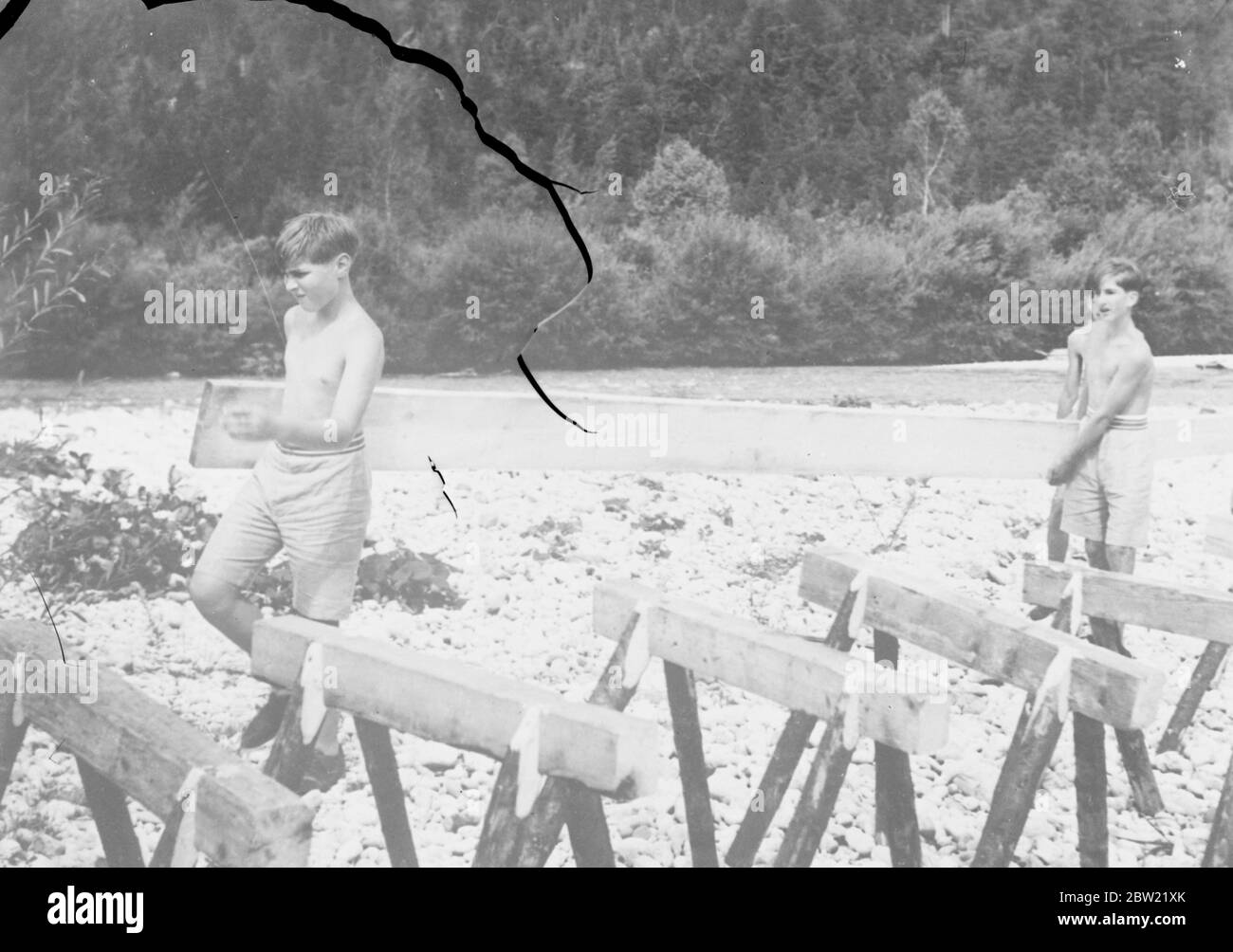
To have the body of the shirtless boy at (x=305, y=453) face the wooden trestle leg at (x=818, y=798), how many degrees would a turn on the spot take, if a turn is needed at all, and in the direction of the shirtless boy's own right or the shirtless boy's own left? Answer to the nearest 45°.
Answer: approximately 90° to the shirtless boy's own left

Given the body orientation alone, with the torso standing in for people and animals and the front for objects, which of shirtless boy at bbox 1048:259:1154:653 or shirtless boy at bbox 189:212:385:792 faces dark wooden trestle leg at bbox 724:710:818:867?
shirtless boy at bbox 1048:259:1154:653
